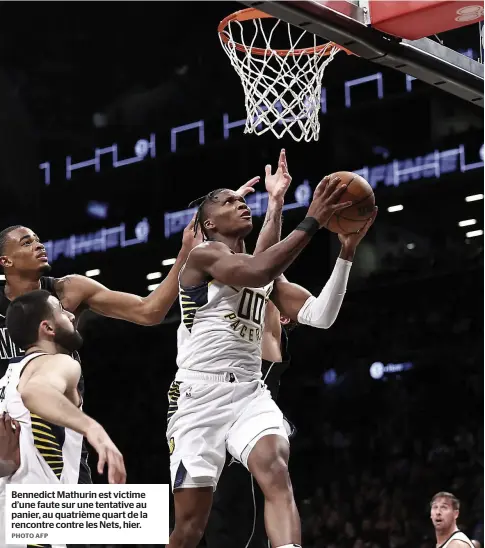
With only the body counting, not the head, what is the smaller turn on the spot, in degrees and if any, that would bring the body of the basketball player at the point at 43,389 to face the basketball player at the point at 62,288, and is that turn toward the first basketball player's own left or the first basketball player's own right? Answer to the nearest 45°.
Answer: approximately 90° to the first basketball player's own left

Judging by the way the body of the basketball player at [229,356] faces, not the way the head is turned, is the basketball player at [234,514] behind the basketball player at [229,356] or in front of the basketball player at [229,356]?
behind

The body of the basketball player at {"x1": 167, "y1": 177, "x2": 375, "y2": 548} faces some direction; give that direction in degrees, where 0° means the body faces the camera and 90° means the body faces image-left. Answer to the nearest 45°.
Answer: approximately 315°

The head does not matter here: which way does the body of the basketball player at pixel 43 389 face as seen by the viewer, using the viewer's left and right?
facing to the right of the viewer

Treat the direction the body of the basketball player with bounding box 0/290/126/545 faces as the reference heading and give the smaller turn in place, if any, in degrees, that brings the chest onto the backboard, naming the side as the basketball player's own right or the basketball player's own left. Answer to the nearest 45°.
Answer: approximately 45° to the basketball player's own right

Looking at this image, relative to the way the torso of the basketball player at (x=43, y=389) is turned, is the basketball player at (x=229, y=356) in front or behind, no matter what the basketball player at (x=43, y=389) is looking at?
in front

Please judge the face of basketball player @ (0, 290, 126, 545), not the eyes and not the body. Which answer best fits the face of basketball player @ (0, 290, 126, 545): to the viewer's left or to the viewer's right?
to the viewer's right
